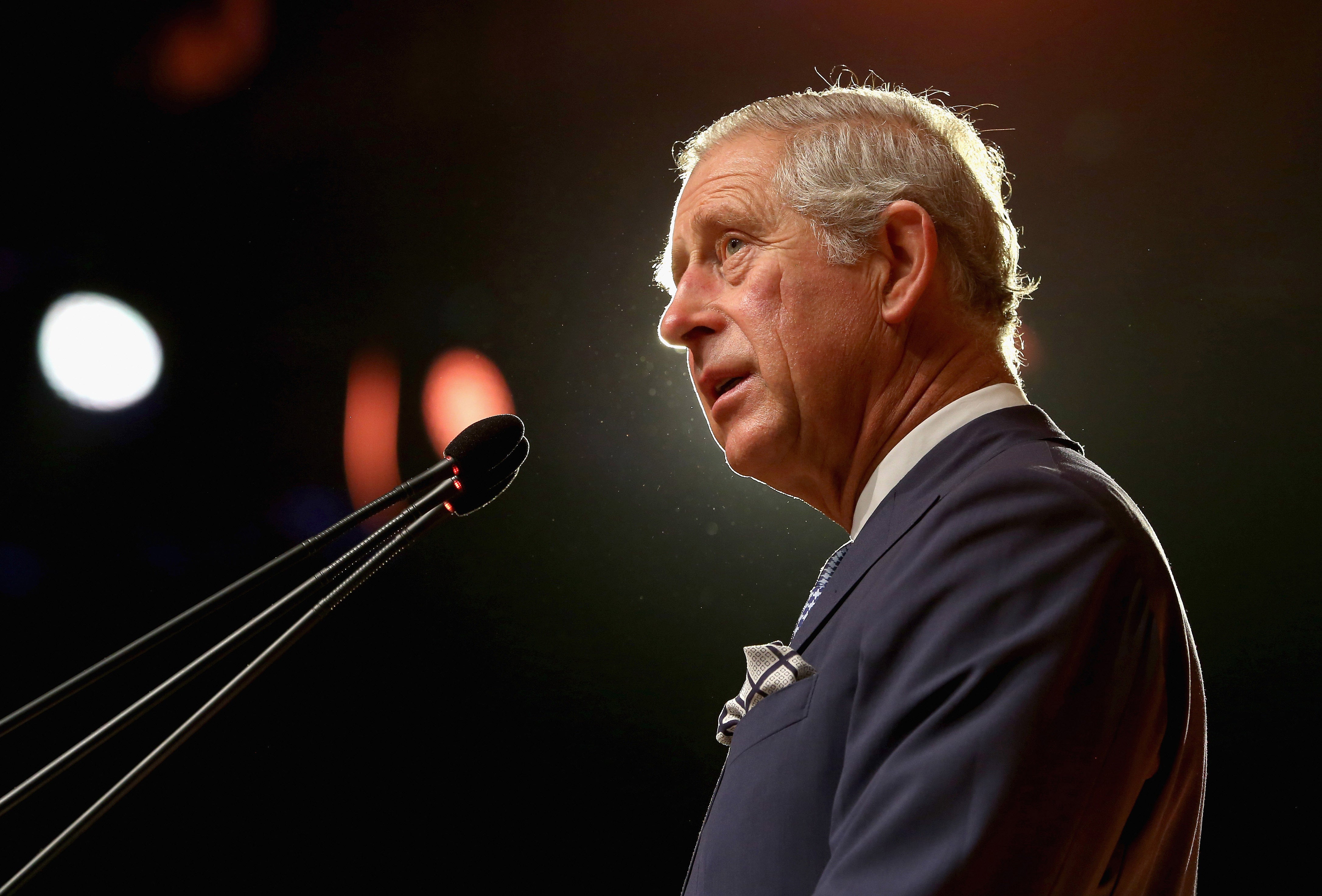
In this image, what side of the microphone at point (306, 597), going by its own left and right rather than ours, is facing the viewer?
right

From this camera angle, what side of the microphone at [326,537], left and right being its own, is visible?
right

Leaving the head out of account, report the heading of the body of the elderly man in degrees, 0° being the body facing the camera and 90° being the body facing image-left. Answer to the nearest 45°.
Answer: approximately 90°

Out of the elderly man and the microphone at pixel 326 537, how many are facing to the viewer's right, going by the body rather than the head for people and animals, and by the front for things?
1

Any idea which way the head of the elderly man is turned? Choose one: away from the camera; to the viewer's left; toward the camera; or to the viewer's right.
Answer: to the viewer's left
